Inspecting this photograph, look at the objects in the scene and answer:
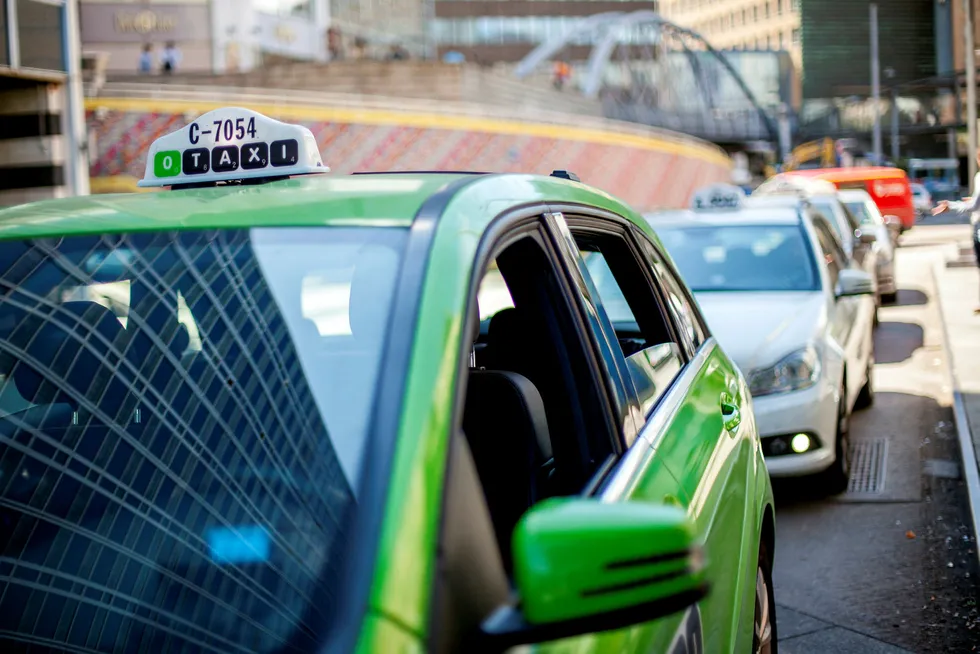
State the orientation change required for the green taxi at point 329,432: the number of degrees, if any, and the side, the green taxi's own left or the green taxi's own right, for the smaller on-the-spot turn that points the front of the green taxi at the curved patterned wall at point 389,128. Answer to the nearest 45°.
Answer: approximately 135° to the green taxi's own right

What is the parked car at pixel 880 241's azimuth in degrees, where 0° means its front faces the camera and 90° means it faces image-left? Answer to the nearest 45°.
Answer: approximately 0°

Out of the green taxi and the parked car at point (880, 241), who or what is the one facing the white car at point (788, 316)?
the parked car

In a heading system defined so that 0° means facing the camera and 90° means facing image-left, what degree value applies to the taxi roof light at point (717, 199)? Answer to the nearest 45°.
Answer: approximately 0°

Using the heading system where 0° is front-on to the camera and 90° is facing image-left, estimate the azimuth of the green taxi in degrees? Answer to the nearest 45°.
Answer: approximately 45°

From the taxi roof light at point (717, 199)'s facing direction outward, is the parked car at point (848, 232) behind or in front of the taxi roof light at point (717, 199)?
behind

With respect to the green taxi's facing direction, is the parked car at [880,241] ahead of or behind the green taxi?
behind
